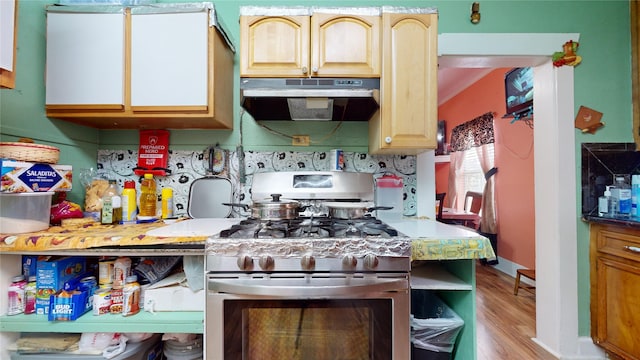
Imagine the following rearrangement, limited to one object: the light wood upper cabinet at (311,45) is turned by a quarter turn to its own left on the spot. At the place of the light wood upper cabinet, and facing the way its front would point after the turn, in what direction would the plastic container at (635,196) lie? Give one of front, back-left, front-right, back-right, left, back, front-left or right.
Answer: front

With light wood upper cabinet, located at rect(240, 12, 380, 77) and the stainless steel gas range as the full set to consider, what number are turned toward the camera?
2

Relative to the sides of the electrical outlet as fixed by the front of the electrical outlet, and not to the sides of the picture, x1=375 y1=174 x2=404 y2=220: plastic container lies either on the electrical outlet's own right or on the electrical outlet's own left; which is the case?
on the electrical outlet's own left

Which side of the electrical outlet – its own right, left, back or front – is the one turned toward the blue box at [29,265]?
right

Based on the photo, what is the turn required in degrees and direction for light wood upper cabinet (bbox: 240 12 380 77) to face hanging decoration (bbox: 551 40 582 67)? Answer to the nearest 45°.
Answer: approximately 90° to its left

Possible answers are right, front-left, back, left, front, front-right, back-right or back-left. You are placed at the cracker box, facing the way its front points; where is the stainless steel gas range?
front-left

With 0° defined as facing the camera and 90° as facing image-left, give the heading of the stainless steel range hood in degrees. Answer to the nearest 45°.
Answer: approximately 0°

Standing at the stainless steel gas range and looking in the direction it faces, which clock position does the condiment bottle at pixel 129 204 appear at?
The condiment bottle is roughly at 4 o'clock from the stainless steel gas range.
